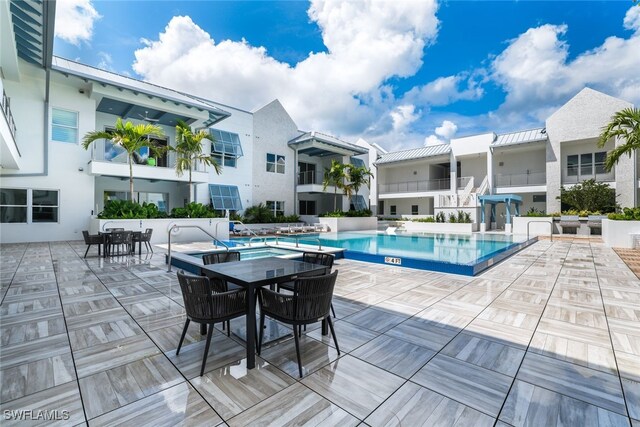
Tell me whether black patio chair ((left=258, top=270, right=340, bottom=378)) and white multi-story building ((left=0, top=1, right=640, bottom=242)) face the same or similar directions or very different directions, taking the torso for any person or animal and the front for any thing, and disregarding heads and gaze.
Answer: very different directions

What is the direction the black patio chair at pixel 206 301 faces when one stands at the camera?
facing away from the viewer and to the right of the viewer

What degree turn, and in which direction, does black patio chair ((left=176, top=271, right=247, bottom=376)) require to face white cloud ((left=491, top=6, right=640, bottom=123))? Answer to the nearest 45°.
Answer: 0° — it already faces it

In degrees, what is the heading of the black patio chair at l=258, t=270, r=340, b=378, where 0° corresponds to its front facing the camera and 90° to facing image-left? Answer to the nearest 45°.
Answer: approximately 135°
